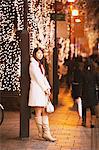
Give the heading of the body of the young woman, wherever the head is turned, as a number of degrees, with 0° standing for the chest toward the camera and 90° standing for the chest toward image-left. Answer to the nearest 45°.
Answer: approximately 315°

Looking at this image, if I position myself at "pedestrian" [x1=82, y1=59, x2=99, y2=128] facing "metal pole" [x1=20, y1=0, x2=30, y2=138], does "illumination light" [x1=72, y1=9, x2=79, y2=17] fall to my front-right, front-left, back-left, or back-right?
back-right

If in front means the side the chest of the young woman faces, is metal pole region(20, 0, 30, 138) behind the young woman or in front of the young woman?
behind

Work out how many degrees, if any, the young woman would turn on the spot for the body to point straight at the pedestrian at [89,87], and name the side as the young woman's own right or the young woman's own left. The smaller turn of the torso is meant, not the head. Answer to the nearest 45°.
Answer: approximately 90° to the young woman's own left

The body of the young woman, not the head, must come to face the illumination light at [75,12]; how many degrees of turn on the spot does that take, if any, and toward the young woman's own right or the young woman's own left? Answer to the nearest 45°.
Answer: approximately 135° to the young woman's own left
